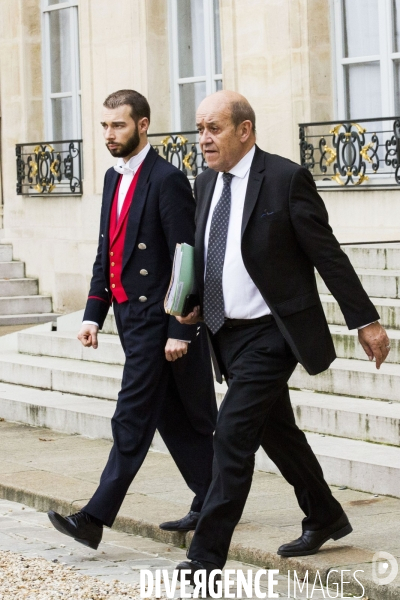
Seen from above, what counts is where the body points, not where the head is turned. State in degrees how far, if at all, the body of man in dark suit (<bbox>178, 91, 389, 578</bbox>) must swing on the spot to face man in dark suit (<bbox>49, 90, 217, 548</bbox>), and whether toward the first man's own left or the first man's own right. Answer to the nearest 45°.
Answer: approximately 90° to the first man's own right

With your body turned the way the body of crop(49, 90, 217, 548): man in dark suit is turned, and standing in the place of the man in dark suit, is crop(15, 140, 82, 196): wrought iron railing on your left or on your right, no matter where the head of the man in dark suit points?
on your right

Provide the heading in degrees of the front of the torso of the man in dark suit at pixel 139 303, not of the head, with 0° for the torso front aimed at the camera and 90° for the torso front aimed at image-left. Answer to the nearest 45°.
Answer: approximately 45°

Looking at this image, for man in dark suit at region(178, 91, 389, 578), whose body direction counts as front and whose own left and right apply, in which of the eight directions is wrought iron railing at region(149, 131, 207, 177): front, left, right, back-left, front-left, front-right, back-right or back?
back-right

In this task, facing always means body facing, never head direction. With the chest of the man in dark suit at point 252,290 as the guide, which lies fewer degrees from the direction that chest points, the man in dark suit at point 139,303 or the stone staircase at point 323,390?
the man in dark suit

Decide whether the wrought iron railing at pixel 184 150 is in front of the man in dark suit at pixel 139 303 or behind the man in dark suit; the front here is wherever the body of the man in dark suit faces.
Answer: behind

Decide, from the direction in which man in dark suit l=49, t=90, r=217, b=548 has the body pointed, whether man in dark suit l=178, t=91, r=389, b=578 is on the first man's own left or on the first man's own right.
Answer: on the first man's own left
